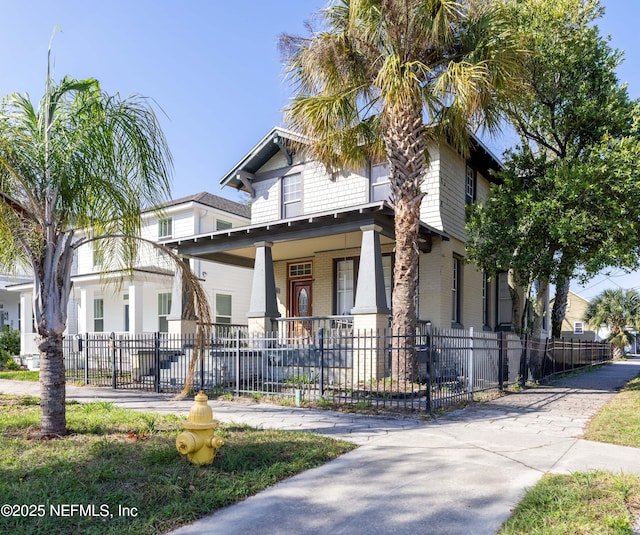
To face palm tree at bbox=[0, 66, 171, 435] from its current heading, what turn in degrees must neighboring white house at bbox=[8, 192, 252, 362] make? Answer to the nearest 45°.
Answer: approximately 45° to its left

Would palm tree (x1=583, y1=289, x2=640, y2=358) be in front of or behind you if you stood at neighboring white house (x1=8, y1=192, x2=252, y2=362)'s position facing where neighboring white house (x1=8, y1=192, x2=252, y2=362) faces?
behind

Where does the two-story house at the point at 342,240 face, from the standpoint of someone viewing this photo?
facing the viewer and to the left of the viewer

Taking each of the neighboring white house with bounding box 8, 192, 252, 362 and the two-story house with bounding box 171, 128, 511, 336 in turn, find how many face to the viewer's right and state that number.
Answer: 0

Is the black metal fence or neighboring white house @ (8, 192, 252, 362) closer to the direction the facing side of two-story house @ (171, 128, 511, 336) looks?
the black metal fence

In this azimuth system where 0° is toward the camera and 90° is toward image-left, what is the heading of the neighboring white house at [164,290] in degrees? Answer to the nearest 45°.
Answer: approximately 45°

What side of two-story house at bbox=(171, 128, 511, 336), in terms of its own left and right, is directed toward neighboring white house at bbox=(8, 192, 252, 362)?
right

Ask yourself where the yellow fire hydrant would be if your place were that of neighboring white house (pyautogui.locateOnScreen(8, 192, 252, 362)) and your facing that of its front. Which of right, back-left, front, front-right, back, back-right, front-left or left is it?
front-left

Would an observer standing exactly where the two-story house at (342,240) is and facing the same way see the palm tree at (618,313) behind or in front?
behind
